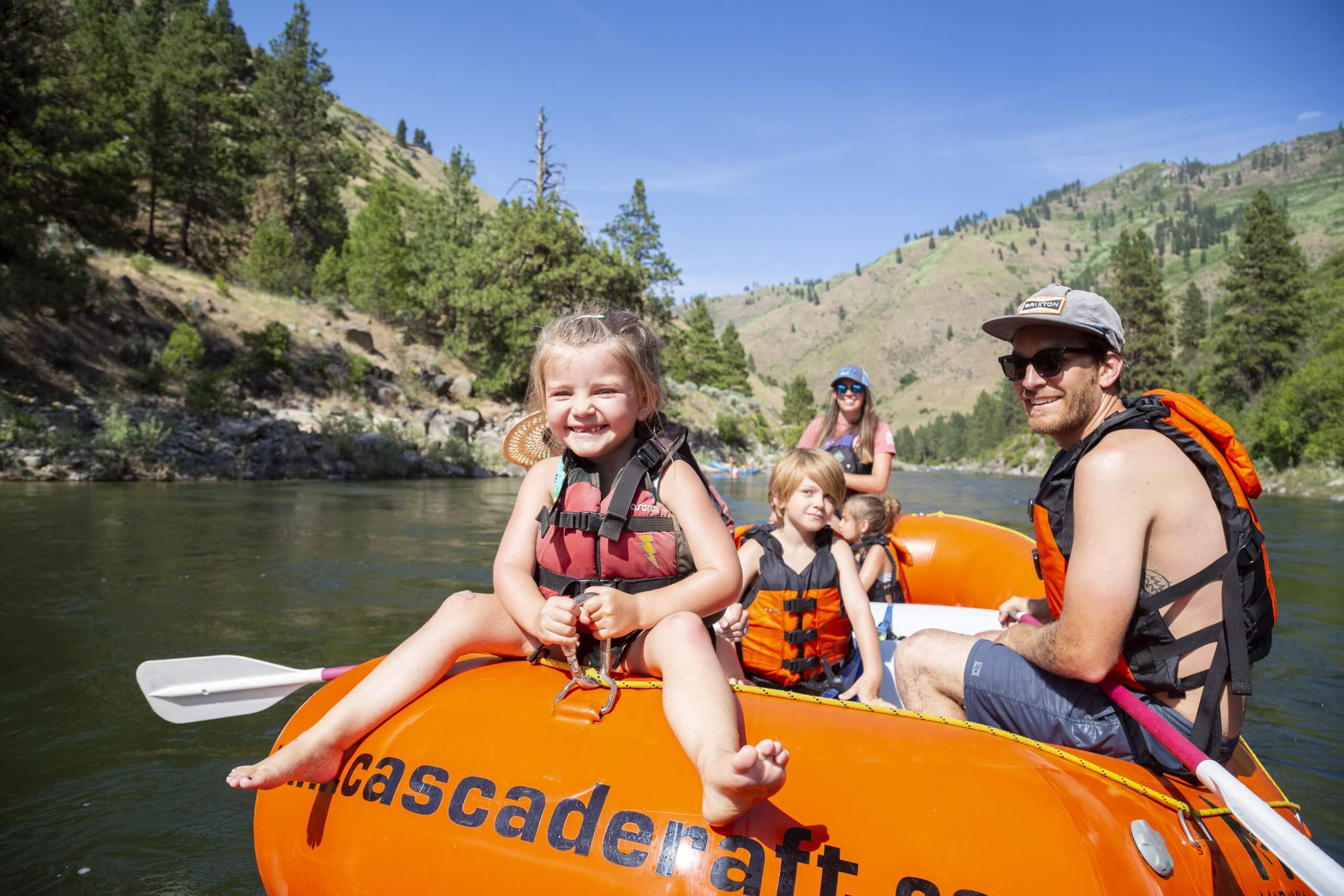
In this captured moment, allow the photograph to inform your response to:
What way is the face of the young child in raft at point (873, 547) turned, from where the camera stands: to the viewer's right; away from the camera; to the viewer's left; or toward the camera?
to the viewer's left

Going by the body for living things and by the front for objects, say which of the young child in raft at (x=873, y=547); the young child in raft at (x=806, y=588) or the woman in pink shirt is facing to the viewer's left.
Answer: the young child in raft at (x=873, y=547)

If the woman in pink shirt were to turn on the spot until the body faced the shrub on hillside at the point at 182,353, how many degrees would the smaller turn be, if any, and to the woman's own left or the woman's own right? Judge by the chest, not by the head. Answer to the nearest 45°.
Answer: approximately 135° to the woman's own right

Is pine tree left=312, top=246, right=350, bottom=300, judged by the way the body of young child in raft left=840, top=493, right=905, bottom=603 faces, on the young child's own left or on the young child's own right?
on the young child's own right

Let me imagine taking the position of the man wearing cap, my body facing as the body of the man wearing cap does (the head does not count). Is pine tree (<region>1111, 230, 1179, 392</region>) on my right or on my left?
on my right

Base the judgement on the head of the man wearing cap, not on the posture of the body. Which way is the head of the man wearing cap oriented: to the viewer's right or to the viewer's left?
to the viewer's left

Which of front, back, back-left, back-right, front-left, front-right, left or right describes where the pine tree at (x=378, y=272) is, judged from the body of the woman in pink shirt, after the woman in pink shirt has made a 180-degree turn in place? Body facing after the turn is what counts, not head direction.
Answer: front-left

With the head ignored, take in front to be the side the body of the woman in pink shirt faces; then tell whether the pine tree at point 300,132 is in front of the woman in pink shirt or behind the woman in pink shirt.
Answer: behind

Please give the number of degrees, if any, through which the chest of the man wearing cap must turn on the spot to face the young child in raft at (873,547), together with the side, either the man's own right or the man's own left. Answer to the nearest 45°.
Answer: approximately 45° to the man's own right

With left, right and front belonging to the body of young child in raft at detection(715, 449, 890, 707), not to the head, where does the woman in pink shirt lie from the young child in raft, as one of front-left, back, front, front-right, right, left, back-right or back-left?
back
